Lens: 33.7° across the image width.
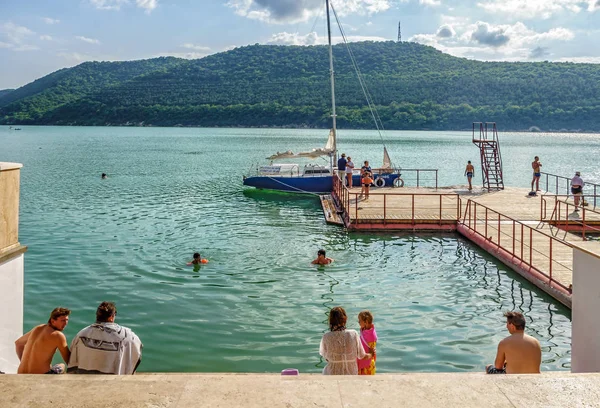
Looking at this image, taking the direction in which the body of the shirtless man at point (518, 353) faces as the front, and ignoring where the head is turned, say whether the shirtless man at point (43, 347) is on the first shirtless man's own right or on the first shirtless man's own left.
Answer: on the first shirtless man's own left

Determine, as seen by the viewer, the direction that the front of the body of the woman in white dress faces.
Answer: away from the camera

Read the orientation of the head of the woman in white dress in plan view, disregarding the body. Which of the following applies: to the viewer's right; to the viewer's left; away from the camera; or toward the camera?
away from the camera

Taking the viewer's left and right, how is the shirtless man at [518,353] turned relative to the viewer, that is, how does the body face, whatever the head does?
facing away from the viewer and to the left of the viewer

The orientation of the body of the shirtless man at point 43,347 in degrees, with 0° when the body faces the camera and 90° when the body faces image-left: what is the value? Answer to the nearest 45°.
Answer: approximately 225°
